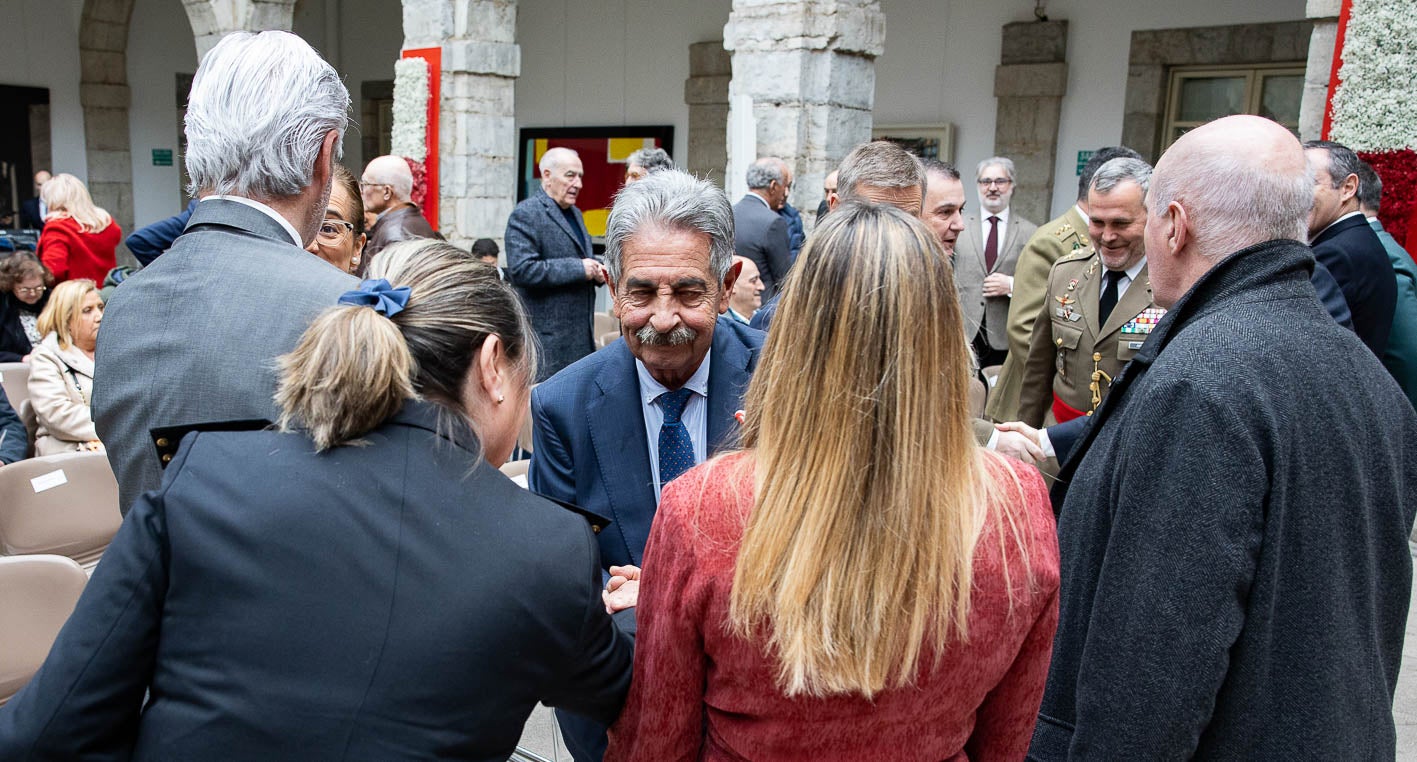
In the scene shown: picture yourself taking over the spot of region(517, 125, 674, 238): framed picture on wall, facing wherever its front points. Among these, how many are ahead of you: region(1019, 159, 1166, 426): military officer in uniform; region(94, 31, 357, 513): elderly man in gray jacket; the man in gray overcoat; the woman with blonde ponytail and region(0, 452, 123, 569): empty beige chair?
5

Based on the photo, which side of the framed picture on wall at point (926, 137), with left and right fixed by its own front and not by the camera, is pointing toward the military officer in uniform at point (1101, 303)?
front

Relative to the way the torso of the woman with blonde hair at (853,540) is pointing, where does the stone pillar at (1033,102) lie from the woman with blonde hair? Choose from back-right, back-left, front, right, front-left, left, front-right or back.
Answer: front

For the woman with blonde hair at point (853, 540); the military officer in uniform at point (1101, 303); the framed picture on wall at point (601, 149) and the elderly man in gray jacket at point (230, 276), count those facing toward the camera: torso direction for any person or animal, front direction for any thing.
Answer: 2

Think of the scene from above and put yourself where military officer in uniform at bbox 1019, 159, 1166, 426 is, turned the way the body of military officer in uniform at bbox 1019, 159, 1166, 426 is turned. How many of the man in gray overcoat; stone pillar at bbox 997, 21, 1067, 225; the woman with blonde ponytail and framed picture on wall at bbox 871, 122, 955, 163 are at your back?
2

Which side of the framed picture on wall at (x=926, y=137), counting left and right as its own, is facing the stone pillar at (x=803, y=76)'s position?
front

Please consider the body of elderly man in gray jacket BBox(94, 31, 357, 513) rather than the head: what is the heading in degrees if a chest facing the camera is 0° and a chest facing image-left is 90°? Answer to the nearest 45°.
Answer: approximately 225°

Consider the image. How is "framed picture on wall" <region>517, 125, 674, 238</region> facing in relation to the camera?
toward the camera

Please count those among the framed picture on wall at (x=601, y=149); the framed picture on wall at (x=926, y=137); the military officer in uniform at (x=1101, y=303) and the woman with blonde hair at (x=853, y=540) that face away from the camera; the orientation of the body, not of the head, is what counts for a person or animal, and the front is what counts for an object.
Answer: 1

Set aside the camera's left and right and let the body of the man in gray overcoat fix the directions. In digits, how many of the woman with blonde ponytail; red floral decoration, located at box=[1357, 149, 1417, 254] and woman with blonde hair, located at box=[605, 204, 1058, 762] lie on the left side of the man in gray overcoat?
2

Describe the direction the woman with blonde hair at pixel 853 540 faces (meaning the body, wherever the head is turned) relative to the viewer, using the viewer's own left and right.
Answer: facing away from the viewer

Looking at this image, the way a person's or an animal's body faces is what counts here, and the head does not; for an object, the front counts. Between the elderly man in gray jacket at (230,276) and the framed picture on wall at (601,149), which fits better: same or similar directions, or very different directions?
very different directions

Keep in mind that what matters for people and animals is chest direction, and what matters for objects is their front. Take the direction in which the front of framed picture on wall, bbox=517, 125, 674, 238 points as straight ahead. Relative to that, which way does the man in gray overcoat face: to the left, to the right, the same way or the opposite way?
the opposite way

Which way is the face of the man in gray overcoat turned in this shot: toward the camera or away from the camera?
away from the camera

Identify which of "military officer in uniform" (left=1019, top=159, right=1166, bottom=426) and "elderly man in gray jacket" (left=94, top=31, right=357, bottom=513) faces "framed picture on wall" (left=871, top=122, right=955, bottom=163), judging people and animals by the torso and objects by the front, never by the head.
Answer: the elderly man in gray jacket

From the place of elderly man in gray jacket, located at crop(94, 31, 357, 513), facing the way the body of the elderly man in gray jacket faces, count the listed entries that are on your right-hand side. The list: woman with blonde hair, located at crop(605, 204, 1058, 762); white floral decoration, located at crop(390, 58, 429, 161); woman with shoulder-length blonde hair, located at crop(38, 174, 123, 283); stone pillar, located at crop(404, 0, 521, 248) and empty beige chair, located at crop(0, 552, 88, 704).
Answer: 1

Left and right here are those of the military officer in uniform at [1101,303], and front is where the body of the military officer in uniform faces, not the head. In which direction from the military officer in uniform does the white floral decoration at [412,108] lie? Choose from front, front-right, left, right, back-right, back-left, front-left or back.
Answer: back-right

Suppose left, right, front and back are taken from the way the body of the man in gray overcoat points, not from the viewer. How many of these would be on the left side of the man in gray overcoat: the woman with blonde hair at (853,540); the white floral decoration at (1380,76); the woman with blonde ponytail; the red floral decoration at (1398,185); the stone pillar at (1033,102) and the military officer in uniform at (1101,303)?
2

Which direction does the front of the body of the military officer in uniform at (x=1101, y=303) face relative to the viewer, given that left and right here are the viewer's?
facing the viewer

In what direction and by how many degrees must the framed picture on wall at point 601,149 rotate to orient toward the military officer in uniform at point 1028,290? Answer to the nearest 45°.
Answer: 0° — it already faces them
